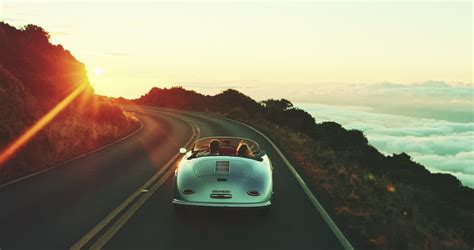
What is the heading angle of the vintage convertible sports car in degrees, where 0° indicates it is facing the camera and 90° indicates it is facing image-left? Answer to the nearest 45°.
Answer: approximately 180°
